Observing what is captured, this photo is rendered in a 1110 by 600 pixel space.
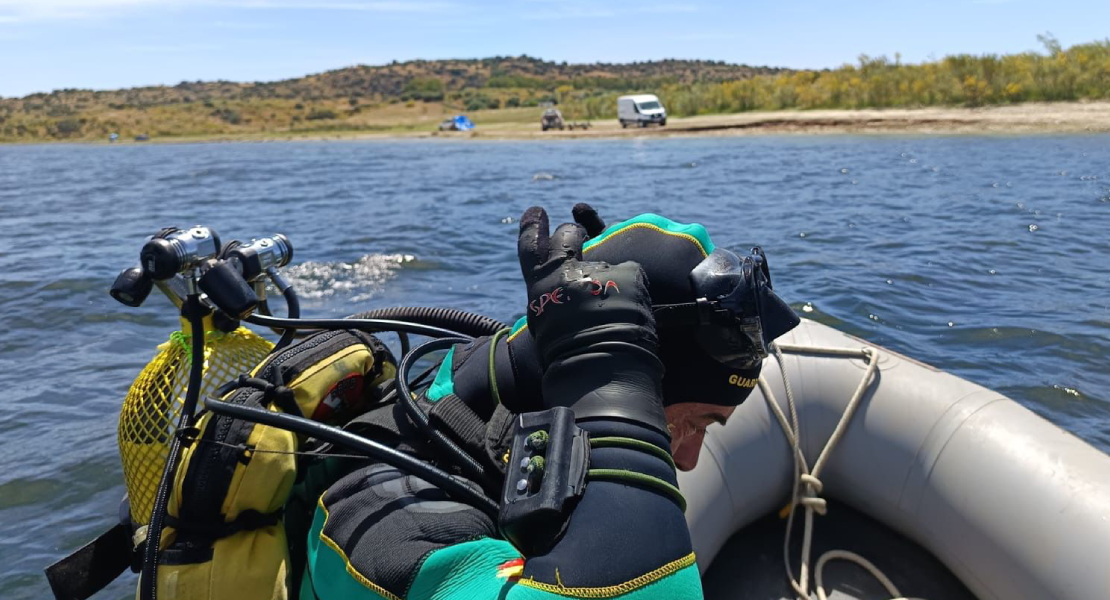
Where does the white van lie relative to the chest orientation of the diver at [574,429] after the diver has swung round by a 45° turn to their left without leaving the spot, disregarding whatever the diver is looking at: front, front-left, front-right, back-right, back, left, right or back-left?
front-left

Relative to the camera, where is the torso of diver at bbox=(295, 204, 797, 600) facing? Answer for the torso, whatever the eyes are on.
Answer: to the viewer's right
